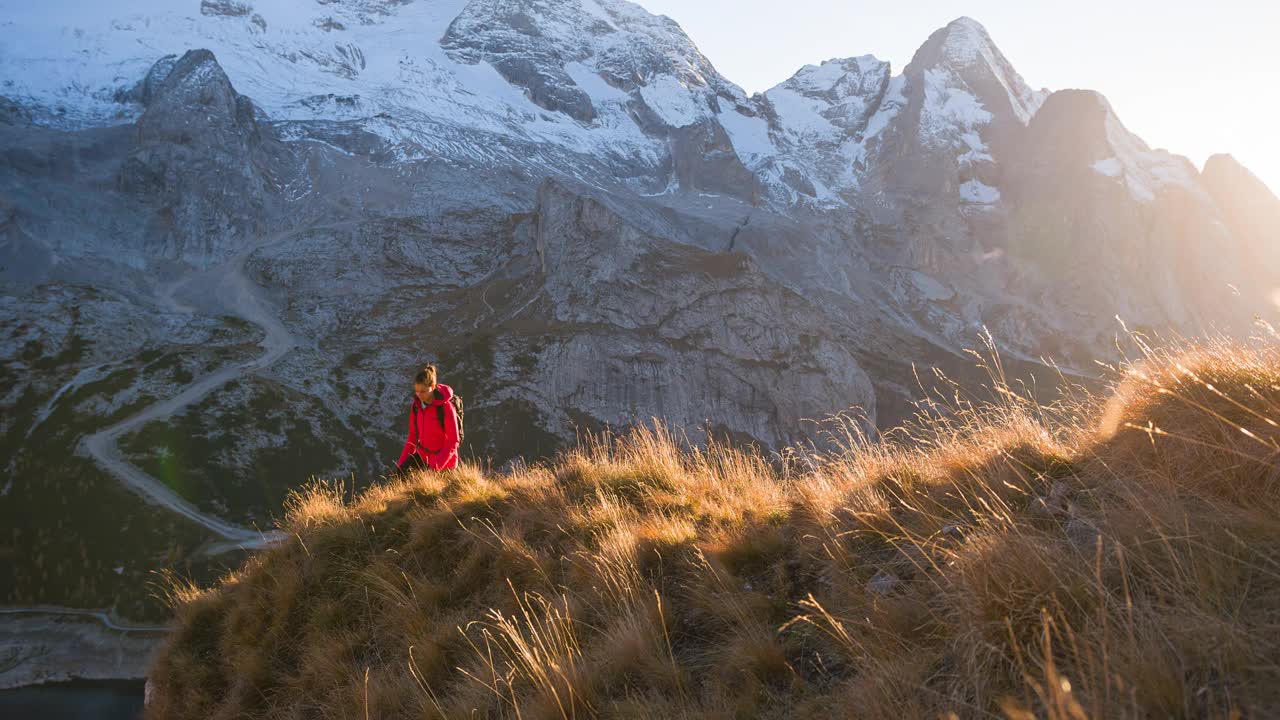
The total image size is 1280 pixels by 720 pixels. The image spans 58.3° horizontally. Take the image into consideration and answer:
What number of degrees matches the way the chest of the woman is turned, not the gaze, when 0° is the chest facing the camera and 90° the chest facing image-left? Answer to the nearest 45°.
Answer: approximately 45°
